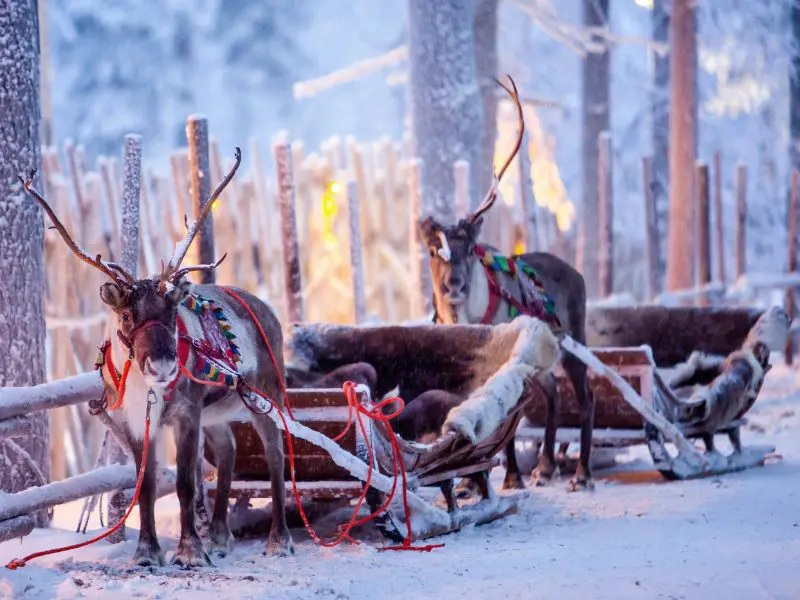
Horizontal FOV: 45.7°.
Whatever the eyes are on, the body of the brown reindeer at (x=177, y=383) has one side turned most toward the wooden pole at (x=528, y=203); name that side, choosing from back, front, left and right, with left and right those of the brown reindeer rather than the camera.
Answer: back

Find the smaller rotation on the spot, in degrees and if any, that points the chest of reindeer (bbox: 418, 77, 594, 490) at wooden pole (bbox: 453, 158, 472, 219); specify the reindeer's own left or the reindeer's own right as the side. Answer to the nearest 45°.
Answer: approximately 135° to the reindeer's own right

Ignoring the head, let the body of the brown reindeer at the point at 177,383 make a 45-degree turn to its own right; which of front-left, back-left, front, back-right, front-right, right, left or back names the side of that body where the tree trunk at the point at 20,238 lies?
front-right

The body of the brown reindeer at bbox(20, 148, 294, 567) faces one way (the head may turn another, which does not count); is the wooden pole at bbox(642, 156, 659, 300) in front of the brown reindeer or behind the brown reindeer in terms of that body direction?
behind

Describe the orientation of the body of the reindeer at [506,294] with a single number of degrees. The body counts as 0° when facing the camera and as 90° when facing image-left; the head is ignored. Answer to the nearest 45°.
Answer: approximately 45°

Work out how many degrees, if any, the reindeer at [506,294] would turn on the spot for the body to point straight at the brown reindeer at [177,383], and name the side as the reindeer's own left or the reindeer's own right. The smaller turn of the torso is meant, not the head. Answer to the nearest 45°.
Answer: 0° — it already faces it

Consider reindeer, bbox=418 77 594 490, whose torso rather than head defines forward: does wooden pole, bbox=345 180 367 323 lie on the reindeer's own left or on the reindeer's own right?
on the reindeer's own right

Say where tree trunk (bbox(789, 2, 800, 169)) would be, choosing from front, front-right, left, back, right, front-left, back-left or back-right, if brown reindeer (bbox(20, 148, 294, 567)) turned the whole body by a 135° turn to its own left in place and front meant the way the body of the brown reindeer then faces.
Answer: front-left
